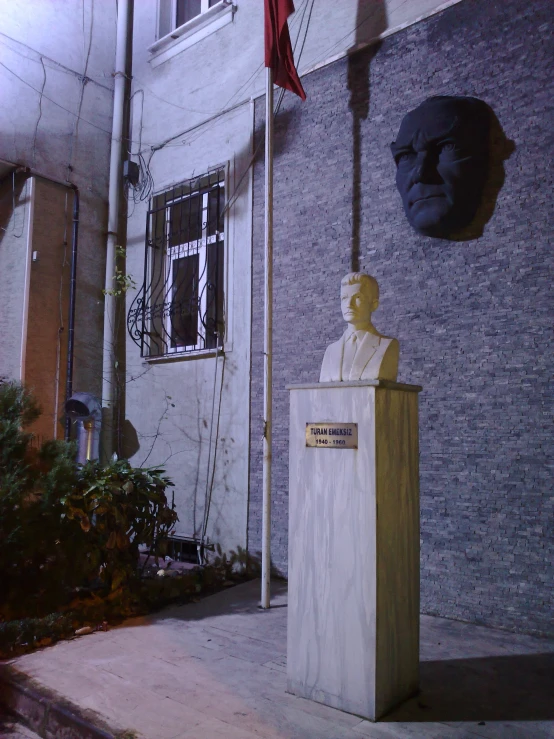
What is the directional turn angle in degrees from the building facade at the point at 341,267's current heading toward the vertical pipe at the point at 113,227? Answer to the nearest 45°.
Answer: approximately 90° to its right

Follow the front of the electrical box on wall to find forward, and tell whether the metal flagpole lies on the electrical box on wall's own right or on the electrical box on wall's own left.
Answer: on the electrical box on wall's own left

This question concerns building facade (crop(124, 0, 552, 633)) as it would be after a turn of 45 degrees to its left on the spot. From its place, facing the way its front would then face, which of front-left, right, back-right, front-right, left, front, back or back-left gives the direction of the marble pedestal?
front

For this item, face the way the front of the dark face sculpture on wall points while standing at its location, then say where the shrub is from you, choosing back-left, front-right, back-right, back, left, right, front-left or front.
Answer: front-right

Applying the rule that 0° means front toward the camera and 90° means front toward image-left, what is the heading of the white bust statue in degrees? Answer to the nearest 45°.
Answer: approximately 45°

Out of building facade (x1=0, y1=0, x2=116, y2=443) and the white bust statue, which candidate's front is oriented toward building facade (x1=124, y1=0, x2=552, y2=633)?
building facade (x1=0, y1=0, x2=116, y2=443)

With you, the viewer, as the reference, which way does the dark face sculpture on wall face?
facing the viewer and to the left of the viewer

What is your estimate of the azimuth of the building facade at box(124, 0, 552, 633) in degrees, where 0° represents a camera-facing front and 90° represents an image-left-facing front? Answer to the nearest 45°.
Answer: approximately 45°

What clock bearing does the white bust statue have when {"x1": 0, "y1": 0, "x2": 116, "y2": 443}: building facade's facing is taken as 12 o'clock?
The white bust statue is roughly at 1 o'clock from the building facade.

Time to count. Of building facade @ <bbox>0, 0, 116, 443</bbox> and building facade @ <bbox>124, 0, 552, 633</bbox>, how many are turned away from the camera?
0

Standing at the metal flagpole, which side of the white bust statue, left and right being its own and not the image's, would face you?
right

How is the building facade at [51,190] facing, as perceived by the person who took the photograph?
facing the viewer and to the right of the viewer
